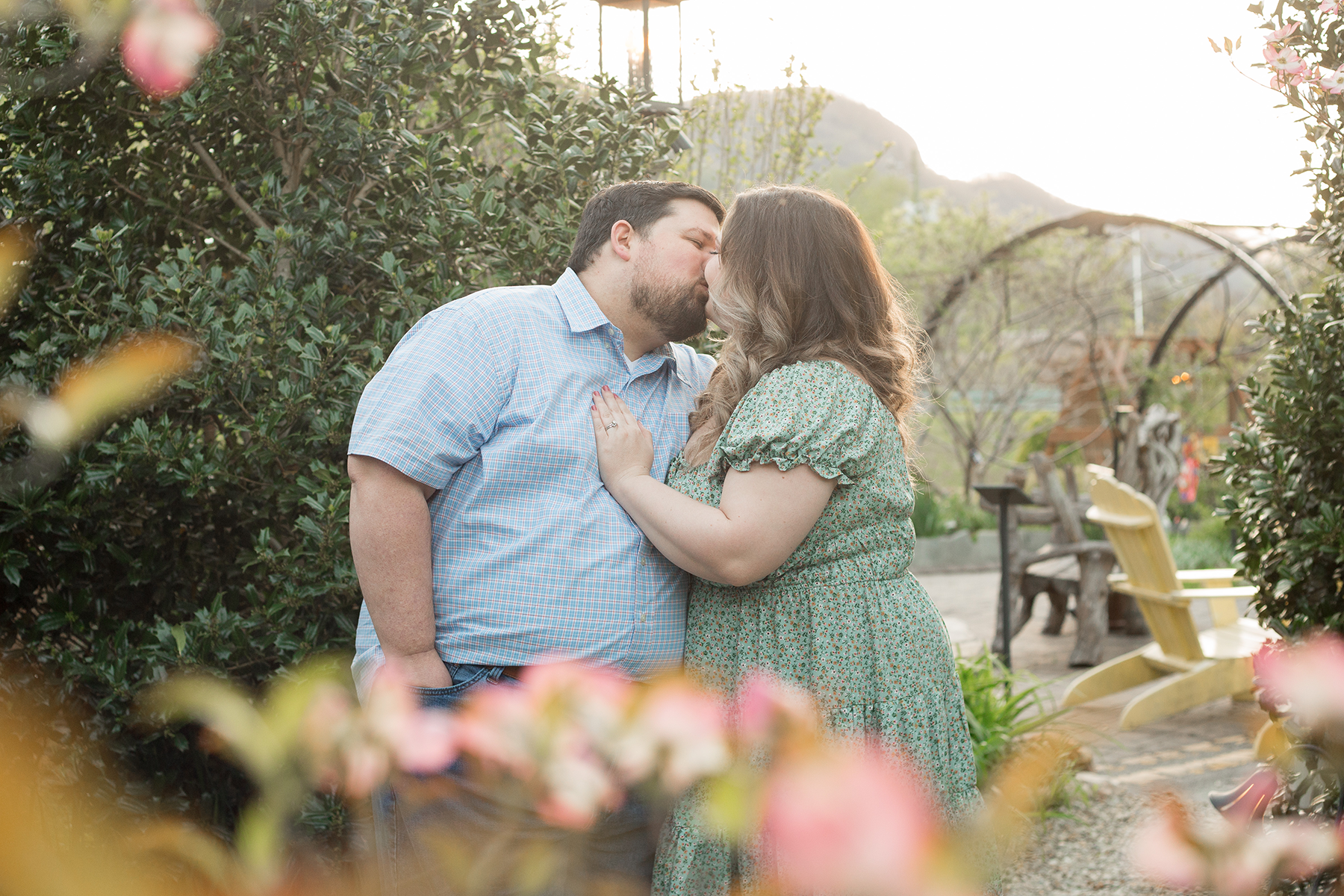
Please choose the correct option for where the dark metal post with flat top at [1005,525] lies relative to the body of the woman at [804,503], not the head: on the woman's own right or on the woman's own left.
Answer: on the woman's own right

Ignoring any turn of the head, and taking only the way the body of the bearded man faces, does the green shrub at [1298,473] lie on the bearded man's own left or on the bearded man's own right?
on the bearded man's own left

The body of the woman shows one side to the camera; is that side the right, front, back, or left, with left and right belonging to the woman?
left

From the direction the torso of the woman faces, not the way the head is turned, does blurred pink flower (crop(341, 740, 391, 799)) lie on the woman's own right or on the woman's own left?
on the woman's own left

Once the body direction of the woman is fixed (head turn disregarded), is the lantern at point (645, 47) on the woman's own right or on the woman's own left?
on the woman's own right

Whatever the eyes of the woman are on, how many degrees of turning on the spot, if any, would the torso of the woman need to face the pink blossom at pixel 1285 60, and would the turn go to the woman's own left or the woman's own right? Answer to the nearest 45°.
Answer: approximately 135° to the woman's own right

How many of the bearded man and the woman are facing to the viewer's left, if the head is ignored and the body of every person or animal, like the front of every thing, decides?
1

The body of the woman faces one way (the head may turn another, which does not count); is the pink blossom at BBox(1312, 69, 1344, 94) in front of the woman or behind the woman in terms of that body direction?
behind
